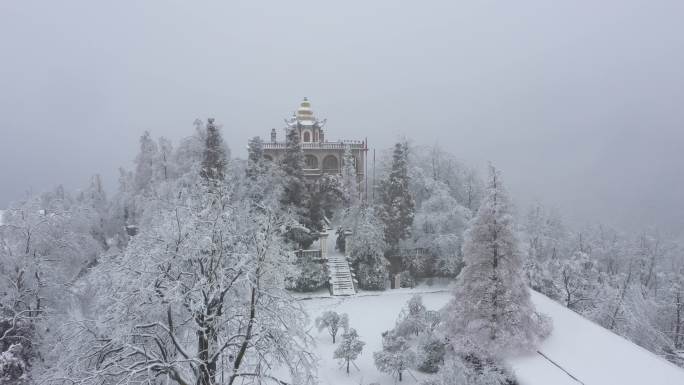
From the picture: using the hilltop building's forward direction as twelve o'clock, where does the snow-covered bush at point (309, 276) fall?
The snow-covered bush is roughly at 12 o'clock from the hilltop building.

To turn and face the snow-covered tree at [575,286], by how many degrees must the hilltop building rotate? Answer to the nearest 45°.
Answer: approximately 45° to its left

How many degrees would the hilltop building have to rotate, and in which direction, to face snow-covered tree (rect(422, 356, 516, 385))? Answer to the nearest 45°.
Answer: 0° — it already faces it

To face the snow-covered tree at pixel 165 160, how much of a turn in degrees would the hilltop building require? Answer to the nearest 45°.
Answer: approximately 45° to its right

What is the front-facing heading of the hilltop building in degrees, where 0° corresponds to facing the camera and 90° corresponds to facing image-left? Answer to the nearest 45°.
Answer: approximately 0°

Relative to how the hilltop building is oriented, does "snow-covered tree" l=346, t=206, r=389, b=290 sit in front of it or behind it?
in front

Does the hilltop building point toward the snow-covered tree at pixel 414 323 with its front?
yes

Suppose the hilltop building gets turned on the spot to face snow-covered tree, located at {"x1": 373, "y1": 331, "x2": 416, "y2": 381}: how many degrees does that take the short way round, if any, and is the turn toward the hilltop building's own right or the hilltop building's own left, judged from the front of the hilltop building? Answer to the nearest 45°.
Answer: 0° — it already faces it

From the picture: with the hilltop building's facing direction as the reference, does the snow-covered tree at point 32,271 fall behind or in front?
in front

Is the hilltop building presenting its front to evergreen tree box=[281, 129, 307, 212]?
yes
